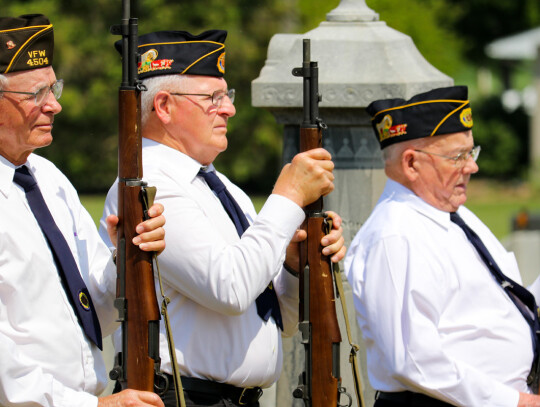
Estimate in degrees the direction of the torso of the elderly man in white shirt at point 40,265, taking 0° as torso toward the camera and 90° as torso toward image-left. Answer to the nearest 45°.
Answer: approximately 315°

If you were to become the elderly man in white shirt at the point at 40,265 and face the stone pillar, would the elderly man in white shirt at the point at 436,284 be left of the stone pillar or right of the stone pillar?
right

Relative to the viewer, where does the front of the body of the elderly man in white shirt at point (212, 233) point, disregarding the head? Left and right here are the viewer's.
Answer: facing to the right of the viewer

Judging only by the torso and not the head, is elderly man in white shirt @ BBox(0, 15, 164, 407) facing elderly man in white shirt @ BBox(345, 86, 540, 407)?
no

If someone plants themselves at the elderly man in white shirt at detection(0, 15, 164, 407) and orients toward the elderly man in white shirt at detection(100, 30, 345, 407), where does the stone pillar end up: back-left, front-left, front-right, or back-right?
front-left

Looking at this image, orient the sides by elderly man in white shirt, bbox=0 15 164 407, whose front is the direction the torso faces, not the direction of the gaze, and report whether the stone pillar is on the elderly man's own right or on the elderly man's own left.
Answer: on the elderly man's own left

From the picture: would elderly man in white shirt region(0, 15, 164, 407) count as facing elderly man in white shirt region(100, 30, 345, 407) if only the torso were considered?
no

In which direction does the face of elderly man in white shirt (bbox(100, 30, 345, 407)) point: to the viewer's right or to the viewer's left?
to the viewer's right

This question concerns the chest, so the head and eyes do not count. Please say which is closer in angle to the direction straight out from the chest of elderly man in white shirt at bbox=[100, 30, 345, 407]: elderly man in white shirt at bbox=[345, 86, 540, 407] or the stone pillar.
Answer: the elderly man in white shirt

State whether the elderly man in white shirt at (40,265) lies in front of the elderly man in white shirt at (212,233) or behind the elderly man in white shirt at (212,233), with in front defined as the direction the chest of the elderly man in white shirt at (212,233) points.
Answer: behind

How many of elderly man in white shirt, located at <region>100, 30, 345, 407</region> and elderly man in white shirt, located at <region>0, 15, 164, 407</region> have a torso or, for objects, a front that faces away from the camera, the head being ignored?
0
